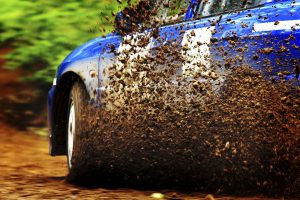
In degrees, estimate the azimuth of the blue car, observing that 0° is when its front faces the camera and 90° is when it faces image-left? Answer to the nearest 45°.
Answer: approximately 135°
